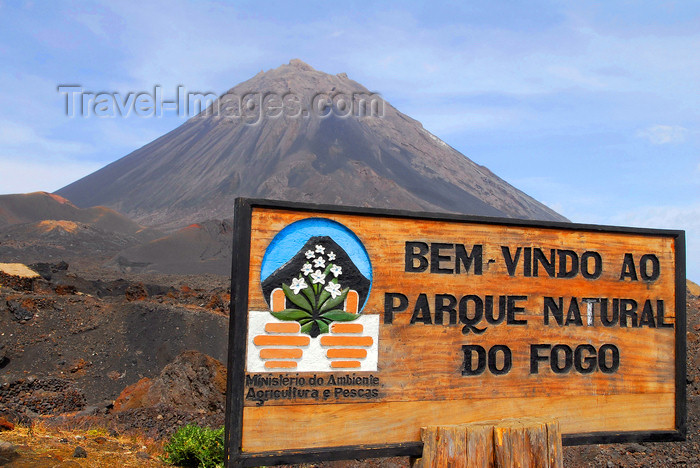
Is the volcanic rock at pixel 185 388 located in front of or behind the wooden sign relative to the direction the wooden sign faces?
behind

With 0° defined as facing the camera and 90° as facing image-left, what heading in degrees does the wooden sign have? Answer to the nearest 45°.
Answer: approximately 315°
